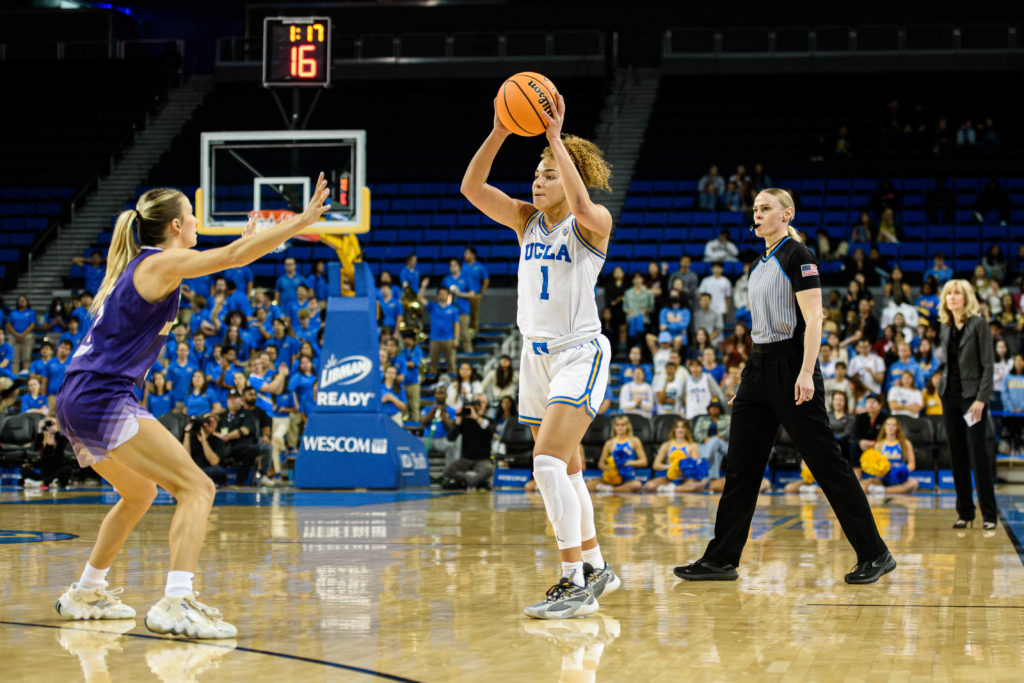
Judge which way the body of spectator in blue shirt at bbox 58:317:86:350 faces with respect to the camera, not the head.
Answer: toward the camera

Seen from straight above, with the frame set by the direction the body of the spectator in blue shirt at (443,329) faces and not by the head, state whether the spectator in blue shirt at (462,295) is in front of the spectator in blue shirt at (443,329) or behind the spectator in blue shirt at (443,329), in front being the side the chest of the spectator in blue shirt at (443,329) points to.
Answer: behind

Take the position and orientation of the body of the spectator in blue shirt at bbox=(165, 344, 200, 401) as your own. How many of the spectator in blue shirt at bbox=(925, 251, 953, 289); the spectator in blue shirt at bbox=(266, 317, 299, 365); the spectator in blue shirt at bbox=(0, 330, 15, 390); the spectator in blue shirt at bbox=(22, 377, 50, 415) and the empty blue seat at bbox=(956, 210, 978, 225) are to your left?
3

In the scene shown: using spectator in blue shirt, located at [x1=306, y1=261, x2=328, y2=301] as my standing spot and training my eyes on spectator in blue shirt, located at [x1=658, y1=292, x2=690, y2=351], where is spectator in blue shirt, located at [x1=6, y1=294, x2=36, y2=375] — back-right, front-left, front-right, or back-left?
back-right

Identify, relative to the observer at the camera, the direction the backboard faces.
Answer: facing the viewer

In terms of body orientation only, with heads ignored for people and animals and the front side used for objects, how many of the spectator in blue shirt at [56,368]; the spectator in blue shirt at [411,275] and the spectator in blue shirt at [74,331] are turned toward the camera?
3

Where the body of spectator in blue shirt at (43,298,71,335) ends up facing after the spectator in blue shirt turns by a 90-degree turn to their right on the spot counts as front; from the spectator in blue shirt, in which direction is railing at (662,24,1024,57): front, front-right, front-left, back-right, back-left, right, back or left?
back

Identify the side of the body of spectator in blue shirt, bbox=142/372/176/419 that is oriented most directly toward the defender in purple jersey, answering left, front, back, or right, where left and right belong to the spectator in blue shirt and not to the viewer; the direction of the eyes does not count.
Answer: front

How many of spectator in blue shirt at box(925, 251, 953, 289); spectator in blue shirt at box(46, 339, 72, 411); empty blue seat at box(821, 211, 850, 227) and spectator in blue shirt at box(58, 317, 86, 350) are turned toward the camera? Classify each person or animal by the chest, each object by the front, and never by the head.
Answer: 4

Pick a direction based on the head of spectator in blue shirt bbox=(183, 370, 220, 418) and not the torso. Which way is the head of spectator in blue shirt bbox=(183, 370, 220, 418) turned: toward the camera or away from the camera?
toward the camera

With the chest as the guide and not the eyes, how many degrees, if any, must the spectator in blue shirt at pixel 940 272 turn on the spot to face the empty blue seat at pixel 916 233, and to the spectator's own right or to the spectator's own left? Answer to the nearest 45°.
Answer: approximately 180°

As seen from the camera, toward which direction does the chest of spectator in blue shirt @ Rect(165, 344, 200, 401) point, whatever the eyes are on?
toward the camera

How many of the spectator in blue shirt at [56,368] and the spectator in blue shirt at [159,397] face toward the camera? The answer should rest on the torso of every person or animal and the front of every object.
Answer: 2

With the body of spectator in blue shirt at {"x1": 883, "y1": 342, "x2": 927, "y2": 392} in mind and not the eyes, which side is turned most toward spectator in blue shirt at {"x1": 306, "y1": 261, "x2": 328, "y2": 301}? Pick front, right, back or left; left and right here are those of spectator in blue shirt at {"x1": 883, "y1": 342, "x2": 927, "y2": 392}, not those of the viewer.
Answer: right

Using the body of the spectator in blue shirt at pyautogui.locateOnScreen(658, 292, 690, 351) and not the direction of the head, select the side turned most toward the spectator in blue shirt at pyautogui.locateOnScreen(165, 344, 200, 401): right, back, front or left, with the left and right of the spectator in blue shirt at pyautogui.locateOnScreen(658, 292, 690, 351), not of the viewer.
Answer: right

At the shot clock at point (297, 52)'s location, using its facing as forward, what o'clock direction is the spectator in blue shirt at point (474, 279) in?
The spectator in blue shirt is roughly at 8 o'clock from the shot clock.

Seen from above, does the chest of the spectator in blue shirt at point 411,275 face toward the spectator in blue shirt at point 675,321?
no

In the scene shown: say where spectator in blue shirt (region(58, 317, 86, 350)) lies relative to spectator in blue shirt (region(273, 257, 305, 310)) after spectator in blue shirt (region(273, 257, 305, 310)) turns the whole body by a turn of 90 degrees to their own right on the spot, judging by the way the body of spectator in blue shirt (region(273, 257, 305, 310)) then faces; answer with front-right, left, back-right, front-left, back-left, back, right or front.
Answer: front

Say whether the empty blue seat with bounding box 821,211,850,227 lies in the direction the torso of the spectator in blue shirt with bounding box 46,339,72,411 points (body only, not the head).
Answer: no

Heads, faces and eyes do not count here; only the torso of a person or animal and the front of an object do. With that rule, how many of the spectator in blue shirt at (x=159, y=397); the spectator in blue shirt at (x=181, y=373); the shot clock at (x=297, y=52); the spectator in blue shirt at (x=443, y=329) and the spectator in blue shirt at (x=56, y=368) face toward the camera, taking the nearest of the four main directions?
5

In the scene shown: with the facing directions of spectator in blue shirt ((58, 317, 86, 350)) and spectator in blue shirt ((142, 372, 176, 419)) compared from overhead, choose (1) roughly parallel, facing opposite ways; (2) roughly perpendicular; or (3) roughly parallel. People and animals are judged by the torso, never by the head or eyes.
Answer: roughly parallel

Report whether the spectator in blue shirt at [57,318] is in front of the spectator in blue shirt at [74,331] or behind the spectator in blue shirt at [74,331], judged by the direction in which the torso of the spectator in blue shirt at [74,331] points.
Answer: behind

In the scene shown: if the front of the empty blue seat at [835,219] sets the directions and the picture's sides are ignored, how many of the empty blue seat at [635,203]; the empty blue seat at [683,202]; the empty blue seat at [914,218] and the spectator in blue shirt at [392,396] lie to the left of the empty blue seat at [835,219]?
1
